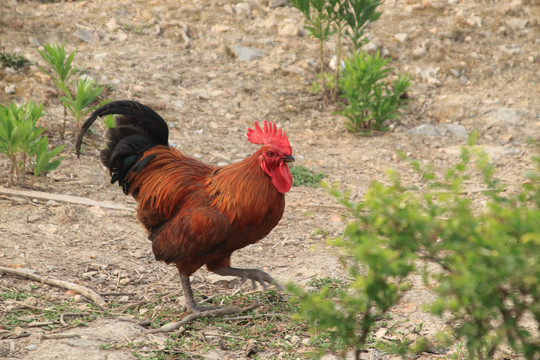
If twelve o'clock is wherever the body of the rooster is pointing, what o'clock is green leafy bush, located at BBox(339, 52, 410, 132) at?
The green leafy bush is roughly at 10 o'clock from the rooster.

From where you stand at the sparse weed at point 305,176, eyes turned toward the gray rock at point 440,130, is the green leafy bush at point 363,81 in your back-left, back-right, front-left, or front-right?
front-left

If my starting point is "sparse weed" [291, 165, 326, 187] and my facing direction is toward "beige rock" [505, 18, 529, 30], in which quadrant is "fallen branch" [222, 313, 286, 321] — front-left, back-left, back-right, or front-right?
back-right

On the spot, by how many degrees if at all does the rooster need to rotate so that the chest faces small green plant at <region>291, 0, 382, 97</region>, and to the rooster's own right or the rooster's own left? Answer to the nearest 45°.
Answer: approximately 45° to the rooster's own left

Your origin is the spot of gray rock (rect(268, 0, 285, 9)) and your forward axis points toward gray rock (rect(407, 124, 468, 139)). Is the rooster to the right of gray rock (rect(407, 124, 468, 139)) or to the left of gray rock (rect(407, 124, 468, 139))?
right

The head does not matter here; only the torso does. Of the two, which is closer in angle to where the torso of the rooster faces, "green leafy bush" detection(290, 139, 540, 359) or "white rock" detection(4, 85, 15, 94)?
the green leafy bush

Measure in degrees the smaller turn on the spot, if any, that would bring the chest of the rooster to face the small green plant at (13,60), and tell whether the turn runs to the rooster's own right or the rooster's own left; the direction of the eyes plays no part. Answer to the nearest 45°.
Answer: approximately 135° to the rooster's own left

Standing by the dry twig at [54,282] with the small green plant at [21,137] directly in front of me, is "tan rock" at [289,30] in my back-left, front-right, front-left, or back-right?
front-right

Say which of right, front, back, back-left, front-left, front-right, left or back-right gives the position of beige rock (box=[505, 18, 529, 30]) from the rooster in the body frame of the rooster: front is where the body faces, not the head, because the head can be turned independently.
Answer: front-left

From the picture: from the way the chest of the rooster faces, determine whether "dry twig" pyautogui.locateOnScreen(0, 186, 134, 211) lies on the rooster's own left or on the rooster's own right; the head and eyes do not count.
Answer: on the rooster's own left

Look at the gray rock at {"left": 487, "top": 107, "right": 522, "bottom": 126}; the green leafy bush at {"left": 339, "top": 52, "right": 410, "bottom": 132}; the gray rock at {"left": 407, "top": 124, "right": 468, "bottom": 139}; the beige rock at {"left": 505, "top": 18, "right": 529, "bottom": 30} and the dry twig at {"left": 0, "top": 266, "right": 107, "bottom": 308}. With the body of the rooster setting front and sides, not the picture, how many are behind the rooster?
1

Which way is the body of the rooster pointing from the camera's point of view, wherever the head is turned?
to the viewer's right

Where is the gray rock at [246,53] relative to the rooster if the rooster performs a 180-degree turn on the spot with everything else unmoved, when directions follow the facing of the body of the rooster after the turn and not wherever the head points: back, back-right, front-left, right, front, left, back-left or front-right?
right

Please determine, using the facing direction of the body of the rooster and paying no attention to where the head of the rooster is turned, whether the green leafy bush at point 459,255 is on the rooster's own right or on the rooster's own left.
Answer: on the rooster's own right

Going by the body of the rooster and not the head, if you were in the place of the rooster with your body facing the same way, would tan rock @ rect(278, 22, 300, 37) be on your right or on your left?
on your left
